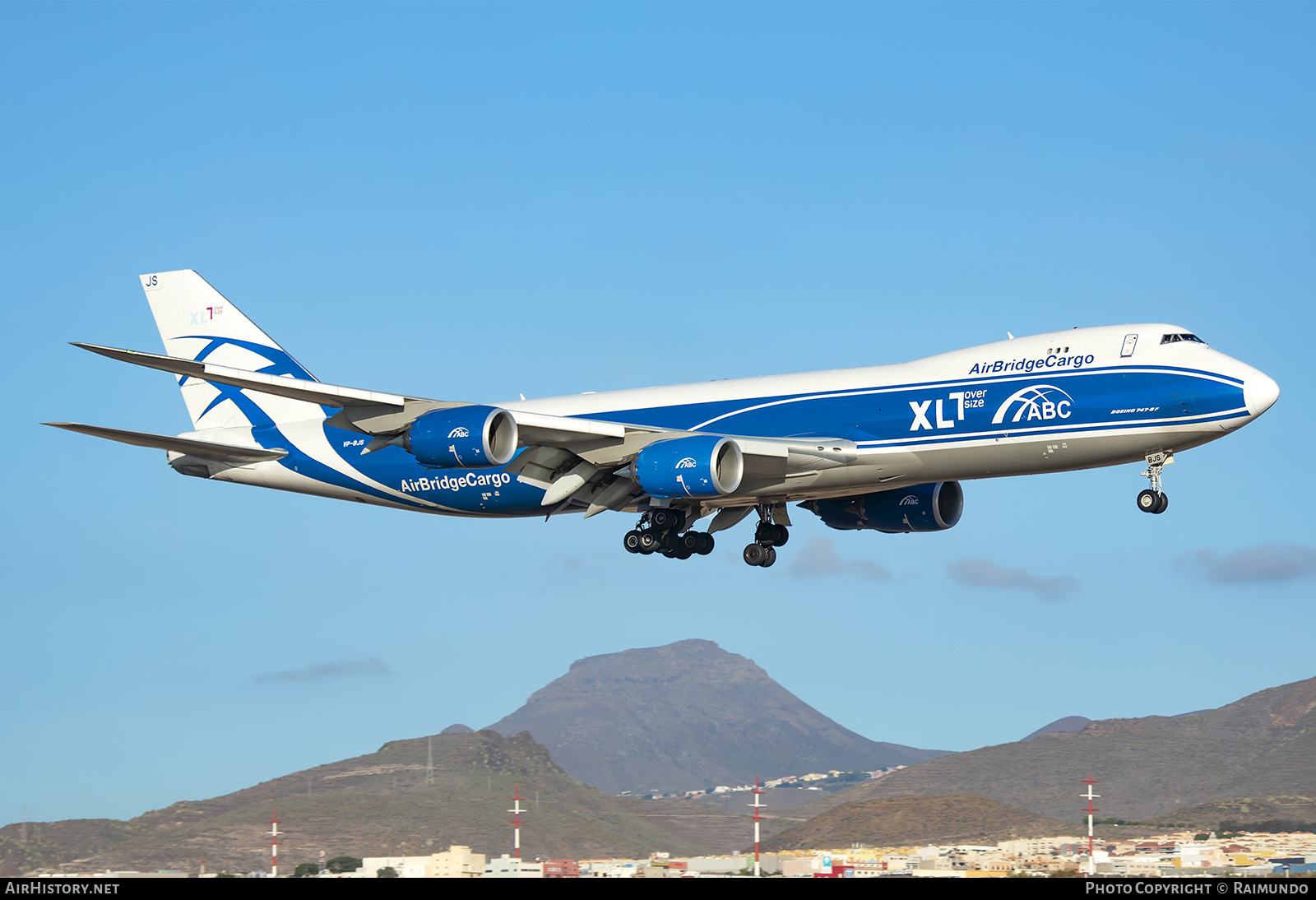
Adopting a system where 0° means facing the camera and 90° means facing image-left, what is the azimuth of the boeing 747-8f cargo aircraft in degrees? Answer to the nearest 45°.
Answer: approximately 315°
